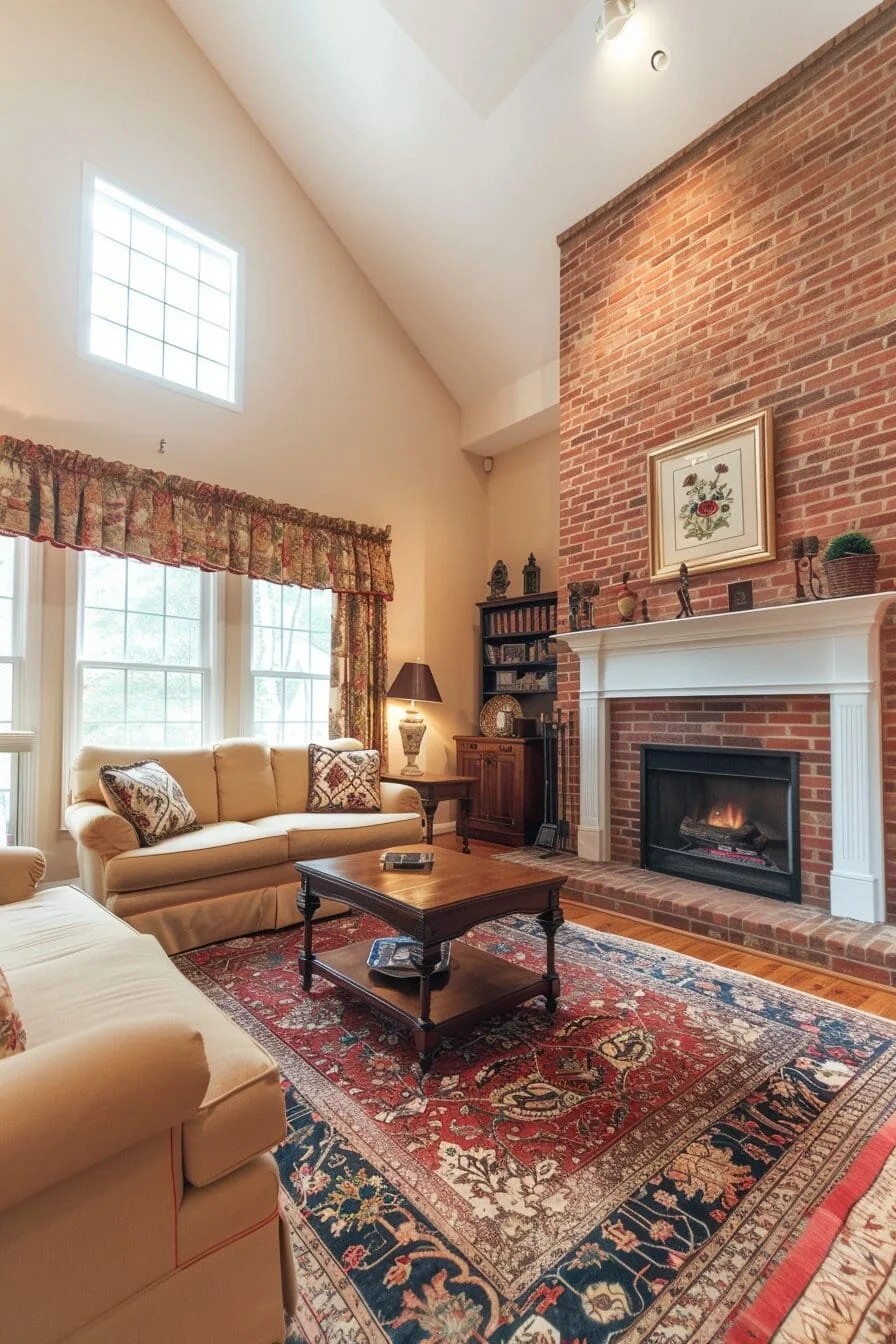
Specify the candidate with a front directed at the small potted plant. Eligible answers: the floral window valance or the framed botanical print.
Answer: the floral window valance

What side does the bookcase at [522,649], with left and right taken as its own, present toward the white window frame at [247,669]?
front

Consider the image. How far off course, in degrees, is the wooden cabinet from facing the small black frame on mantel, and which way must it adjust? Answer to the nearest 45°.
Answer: approximately 90° to its left

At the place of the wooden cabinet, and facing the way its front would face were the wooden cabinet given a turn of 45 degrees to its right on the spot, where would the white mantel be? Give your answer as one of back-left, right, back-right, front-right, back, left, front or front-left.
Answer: back-left

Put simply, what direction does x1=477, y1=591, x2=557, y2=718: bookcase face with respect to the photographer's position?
facing the viewer and to the left of the viewer

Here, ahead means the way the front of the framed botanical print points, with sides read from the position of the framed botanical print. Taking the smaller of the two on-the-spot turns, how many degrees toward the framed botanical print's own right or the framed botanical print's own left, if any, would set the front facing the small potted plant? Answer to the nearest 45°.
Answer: approximately 90° to the framed botanical print's own left

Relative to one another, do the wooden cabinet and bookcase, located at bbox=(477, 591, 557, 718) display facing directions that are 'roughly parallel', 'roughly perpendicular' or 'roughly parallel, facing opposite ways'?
roughly parallel

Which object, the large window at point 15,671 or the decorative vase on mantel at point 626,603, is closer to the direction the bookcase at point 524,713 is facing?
the large window

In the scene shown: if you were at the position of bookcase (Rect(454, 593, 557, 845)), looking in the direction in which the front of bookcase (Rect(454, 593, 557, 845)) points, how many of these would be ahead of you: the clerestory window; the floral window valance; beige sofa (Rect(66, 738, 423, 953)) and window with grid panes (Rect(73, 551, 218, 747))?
4

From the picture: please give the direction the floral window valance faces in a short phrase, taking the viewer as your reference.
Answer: facing the viewer and to the right of the viewer

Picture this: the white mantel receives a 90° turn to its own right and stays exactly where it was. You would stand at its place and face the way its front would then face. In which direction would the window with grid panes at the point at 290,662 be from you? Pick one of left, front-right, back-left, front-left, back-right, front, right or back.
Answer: front-left

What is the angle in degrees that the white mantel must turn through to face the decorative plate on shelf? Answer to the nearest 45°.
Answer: approximately 90° to its right

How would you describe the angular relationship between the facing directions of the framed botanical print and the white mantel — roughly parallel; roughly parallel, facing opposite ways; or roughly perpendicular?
roughly parallel

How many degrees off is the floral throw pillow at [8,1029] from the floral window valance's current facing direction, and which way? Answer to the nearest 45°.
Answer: approximately 45° to its right
